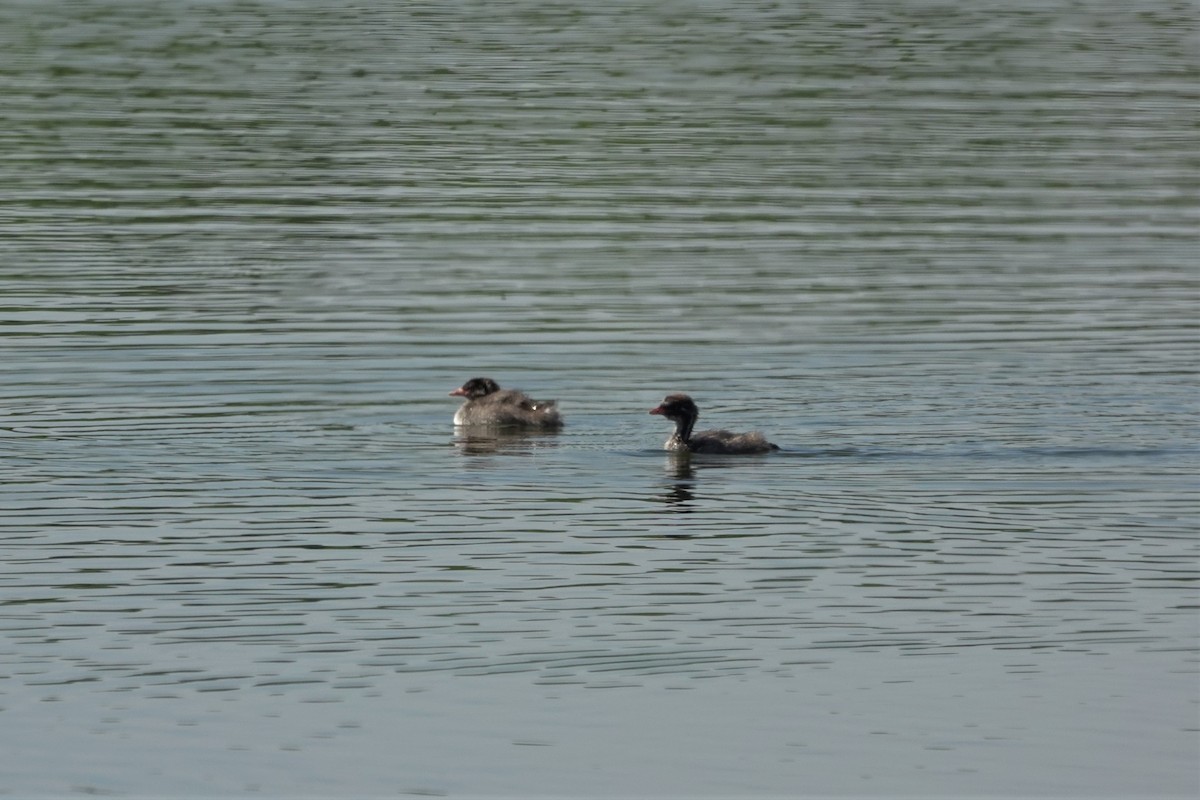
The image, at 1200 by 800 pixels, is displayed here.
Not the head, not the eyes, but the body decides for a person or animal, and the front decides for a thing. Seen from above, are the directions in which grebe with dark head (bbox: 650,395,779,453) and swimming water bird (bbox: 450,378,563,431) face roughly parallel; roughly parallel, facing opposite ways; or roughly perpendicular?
roughly parallel

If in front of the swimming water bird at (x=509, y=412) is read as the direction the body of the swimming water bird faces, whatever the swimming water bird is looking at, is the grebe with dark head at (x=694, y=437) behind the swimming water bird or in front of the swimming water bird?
behind

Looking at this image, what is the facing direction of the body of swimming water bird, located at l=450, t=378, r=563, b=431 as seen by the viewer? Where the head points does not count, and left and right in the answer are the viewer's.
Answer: facing to the left of the viewer

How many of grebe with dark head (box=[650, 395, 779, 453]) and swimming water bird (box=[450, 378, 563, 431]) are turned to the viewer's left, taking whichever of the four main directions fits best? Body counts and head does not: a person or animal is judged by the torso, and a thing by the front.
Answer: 2

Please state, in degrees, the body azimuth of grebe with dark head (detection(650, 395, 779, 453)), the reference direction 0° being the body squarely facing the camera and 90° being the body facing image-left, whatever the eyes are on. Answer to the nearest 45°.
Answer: approximately 90°

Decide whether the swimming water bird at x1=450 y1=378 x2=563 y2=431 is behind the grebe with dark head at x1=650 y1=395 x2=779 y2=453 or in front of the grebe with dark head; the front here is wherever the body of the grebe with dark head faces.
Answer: in front
